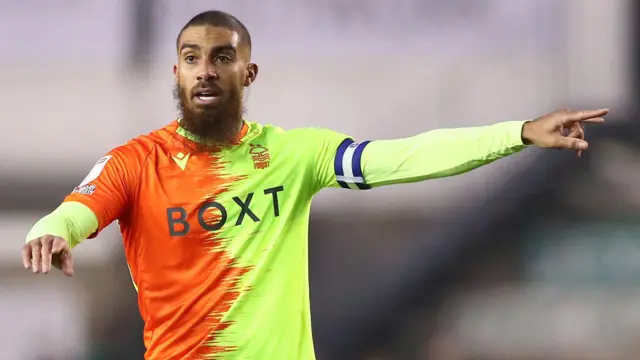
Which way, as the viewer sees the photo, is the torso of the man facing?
toward the camera
